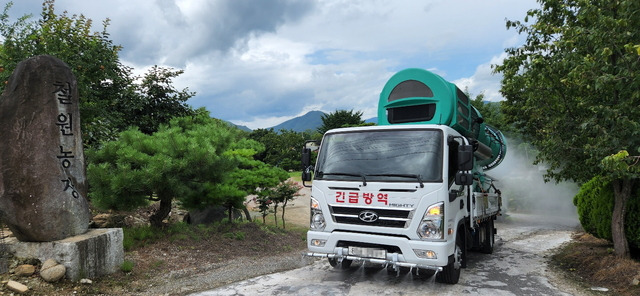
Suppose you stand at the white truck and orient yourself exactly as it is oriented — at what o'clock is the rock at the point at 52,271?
The rock is roughly at 1 o'clock from the white truck.

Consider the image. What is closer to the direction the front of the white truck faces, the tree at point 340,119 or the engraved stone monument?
the engraved stone monument

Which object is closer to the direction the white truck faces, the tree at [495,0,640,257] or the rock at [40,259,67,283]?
the rock

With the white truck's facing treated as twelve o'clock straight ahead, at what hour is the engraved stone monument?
The engraved stone monument is roughly at 1 o'clock from the white truck.

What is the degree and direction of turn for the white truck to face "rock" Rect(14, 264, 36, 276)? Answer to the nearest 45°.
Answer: approximately 45° to its right

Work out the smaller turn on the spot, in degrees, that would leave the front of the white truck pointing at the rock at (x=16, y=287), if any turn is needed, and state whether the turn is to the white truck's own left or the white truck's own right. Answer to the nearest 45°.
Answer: approximately 45° to the white truck's own right

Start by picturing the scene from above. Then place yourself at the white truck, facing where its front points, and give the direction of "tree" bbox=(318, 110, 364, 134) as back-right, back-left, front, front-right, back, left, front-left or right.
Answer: back-right

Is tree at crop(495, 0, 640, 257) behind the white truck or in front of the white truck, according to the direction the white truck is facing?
behind

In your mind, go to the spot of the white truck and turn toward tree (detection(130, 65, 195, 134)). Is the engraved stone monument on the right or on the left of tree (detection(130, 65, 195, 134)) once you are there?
left

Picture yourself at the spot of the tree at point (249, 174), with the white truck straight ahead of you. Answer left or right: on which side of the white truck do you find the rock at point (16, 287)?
right

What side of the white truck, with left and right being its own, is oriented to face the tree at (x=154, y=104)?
right

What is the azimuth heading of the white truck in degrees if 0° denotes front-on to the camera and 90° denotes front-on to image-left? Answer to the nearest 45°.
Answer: approximately 45°
